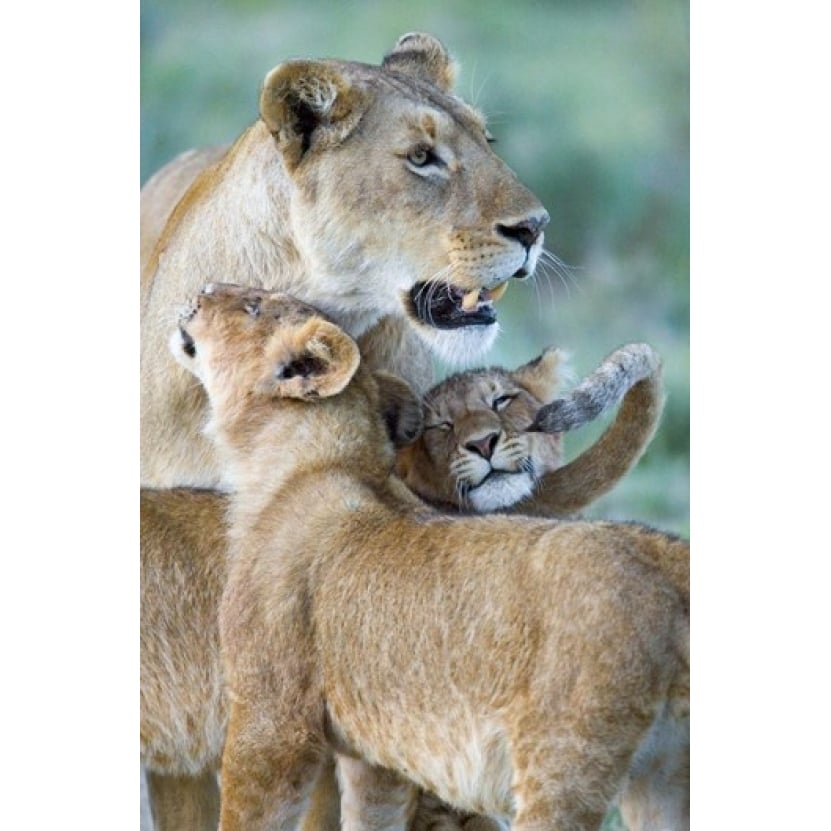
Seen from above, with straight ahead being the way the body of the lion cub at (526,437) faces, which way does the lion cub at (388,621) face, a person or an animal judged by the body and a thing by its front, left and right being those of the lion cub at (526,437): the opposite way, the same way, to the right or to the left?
to the right

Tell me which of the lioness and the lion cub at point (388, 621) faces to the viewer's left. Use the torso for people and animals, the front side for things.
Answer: the lion cub

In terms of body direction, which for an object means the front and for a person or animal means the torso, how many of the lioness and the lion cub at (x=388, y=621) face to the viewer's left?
1

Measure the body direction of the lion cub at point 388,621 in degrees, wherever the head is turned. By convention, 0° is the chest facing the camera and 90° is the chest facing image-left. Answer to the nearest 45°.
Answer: approximately 90°
